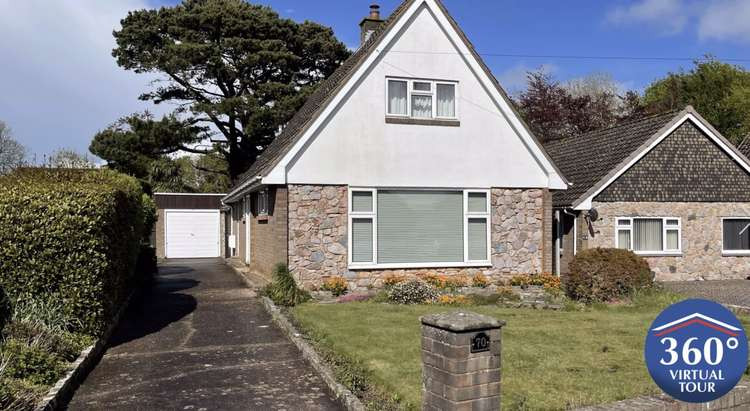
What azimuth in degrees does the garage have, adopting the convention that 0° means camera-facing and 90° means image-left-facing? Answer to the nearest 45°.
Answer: approximately 0°

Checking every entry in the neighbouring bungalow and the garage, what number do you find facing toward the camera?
2

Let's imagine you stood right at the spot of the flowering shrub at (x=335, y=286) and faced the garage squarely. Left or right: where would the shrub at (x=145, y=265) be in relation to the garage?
left

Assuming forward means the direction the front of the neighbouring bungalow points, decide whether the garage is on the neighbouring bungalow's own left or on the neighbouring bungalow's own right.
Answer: on the neighbouring bungalow's own right

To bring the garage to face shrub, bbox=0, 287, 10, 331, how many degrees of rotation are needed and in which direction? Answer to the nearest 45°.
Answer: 0° — it already faces it

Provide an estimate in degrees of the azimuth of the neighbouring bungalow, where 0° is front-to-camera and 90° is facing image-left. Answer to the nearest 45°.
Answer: approximately 0°

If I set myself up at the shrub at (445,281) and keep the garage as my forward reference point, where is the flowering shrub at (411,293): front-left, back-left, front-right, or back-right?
back-left
